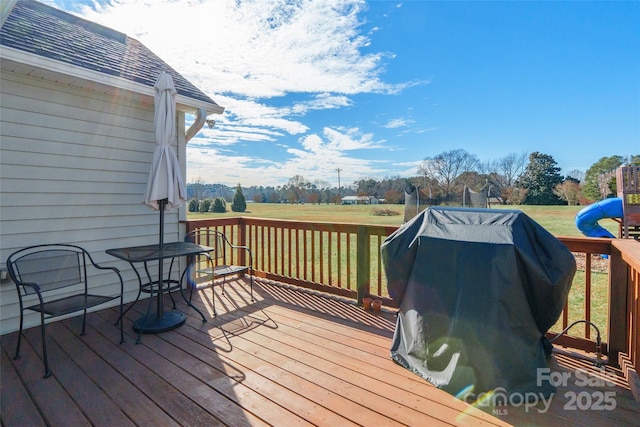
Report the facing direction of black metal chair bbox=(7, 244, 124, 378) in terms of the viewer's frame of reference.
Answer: facing the viewer and to the right of the viewer

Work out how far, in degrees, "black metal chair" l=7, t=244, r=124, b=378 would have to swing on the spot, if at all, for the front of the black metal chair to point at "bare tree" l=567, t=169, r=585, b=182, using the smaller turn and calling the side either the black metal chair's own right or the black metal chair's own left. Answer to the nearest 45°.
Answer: approximately 45° to the black metal chair's own left

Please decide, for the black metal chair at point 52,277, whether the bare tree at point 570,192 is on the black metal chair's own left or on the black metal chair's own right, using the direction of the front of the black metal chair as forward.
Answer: on the black metal chair's own left

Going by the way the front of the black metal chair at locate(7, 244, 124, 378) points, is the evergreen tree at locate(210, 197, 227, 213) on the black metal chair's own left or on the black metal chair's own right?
on the black metal chair's own left

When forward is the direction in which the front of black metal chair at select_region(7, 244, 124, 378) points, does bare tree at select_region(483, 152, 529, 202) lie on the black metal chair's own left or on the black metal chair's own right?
on the black metal chair's own left

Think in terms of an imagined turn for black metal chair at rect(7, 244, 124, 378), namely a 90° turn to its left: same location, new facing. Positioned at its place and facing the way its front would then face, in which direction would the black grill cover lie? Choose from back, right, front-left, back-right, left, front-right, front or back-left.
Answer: right

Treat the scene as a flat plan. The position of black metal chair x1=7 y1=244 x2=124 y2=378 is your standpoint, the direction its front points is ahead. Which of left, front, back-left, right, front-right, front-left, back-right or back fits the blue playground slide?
front-left

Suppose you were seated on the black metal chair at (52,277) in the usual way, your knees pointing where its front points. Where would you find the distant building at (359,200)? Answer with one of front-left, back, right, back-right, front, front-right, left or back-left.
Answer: left
